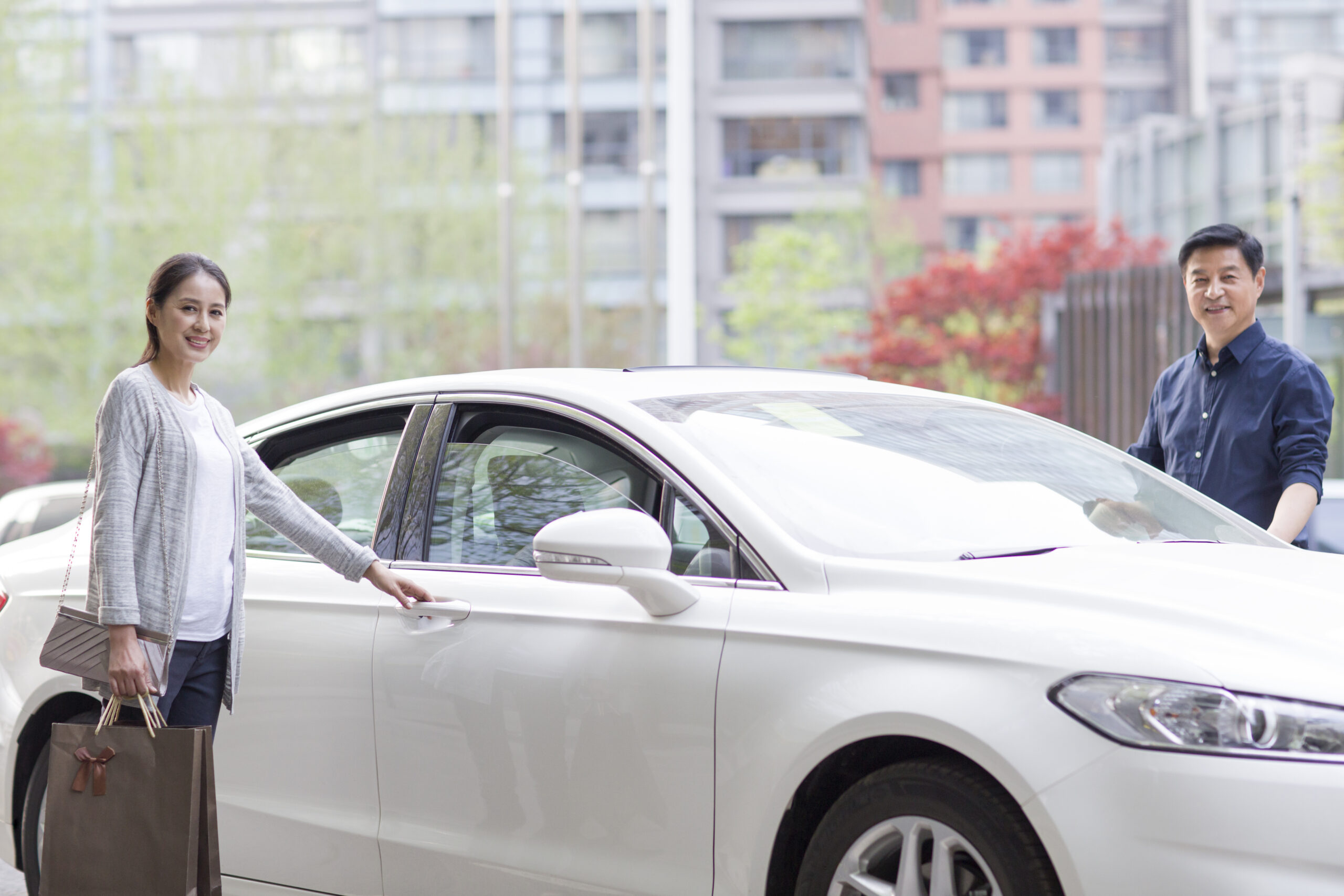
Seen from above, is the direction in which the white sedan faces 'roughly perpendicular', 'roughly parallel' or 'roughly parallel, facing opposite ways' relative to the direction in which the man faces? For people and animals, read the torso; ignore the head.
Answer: roughly perpendicular

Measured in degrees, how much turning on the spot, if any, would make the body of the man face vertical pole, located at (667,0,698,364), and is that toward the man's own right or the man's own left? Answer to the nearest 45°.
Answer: approximately 135° to the man's own right

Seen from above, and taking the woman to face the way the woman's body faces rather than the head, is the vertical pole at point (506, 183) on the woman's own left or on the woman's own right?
on the woman's own left

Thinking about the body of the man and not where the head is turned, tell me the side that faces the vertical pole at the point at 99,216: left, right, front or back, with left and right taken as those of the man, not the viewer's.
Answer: right

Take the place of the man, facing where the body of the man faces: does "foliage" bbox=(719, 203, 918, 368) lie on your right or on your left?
on your right

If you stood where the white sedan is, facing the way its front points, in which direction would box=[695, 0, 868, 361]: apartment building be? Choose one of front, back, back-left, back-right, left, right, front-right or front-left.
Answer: back-left

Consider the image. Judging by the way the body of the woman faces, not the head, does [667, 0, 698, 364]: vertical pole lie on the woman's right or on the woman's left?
on the woman's left

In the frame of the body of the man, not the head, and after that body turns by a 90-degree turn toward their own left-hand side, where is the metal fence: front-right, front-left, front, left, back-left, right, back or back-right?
back-left

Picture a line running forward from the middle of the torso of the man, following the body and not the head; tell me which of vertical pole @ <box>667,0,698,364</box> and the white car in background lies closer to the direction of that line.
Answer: the white car in background

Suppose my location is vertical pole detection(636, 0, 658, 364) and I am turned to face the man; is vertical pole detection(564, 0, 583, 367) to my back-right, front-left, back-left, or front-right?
back-right

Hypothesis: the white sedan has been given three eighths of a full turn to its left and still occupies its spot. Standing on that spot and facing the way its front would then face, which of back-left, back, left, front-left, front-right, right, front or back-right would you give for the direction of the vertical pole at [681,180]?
front

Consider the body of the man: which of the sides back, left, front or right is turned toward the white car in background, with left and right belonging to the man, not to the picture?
right
